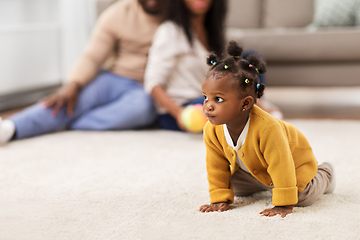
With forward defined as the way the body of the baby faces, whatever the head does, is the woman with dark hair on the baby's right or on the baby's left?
on the baby's right

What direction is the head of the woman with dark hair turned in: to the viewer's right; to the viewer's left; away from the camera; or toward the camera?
toward the camera

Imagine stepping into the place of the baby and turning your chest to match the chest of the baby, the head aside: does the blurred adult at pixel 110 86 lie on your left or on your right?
on your right

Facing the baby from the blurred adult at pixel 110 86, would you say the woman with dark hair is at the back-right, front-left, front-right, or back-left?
front-left

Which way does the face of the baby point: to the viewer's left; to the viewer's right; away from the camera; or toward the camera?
to the viewer's left

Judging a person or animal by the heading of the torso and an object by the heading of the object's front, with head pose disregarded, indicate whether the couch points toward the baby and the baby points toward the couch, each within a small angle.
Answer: no

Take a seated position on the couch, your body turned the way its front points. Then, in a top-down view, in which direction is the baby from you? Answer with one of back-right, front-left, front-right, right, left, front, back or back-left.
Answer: front

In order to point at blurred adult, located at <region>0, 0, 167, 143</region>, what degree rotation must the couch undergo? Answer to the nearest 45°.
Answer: approximately 45° to its right

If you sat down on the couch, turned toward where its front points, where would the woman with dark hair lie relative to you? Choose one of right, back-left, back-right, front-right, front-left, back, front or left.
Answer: front-right

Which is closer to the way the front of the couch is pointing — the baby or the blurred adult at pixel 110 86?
the baby

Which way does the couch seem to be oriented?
toward the camera

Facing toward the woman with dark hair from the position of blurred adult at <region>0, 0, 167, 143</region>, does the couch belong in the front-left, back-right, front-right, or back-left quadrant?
front-left

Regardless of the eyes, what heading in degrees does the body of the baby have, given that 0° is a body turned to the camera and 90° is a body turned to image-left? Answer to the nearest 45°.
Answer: approximately 45°

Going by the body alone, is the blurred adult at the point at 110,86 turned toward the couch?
no
